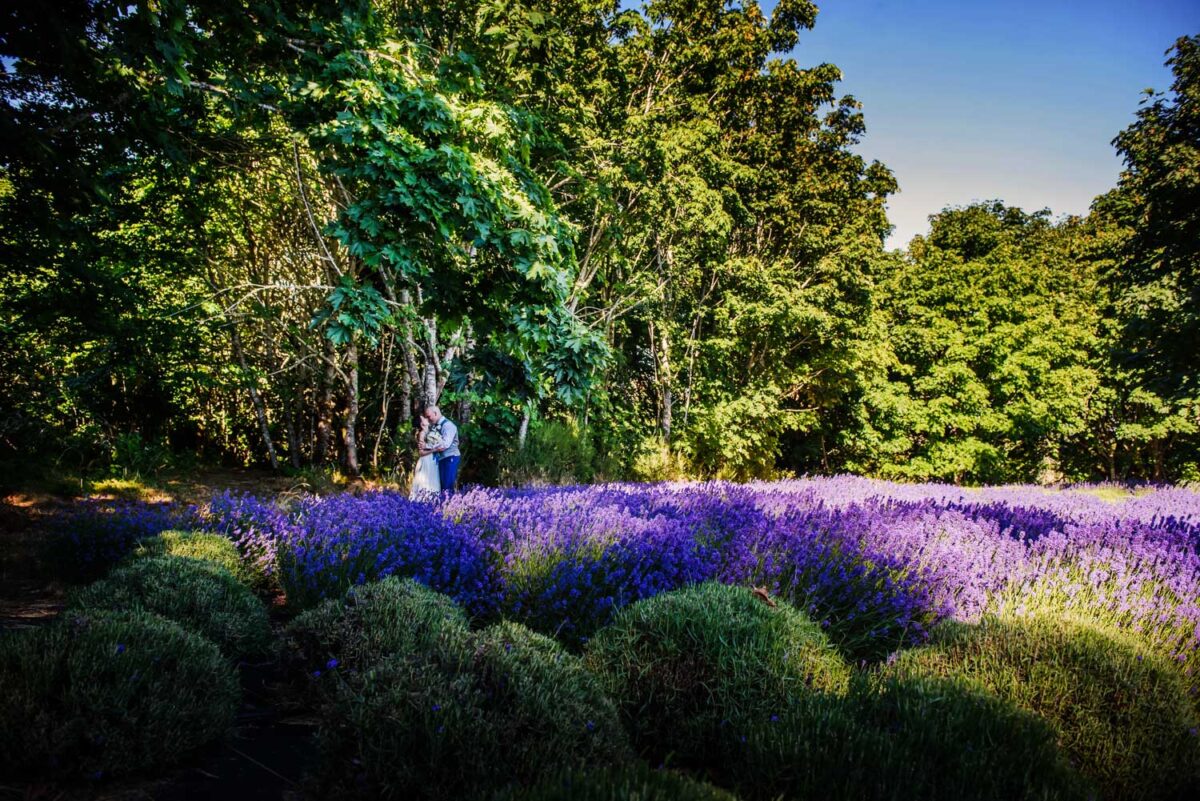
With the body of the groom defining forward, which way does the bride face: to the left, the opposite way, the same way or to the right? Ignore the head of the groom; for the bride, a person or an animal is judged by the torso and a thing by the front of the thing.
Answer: the opposite way

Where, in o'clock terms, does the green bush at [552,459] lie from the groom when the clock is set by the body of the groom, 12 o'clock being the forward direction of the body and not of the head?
The green bush is roughly at 4 o'clock from the groom.

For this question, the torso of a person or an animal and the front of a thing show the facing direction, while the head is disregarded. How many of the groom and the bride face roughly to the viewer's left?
1

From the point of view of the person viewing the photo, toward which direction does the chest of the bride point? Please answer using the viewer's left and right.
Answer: facing to the right of the viewer

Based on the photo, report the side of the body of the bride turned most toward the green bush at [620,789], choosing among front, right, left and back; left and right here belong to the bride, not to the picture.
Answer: right

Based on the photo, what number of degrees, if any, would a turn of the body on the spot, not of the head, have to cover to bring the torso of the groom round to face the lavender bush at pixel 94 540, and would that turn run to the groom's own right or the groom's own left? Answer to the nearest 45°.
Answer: approximately 45° to the groom's own left

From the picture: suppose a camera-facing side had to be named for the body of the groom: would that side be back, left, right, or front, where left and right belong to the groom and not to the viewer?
left

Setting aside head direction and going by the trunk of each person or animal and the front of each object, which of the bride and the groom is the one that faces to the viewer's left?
the groom

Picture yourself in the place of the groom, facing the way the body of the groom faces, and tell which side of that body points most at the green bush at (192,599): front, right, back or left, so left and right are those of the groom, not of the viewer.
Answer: left
